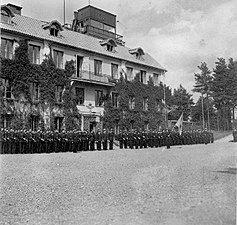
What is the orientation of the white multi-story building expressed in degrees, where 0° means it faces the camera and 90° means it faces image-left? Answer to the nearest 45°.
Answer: approximately 315°
